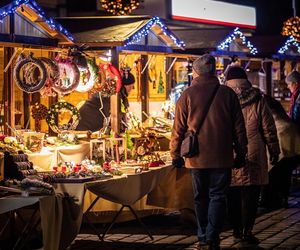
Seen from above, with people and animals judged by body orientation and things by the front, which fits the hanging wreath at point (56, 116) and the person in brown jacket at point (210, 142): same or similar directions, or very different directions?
very different directions

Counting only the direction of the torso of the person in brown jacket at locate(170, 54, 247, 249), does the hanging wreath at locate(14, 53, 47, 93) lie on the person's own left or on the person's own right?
on the person's own left

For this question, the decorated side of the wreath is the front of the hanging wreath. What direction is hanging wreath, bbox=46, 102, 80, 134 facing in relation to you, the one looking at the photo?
facing the viewer

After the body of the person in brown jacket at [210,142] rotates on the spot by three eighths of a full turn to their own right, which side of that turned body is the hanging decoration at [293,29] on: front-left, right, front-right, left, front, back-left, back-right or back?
back-left

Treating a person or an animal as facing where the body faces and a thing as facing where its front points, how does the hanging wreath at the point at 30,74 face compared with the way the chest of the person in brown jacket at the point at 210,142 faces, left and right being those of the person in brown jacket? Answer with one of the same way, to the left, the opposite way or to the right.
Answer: the opposite way

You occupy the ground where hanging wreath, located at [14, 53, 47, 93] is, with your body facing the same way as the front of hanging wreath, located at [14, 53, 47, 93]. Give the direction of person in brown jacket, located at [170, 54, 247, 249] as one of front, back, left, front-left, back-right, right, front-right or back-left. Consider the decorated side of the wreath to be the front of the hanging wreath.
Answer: front-left

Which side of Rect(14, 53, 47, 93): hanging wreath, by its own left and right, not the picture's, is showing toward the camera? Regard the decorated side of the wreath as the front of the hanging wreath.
front

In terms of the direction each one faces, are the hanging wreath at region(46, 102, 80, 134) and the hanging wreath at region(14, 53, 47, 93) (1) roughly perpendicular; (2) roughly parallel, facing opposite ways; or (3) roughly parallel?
roughly parallel

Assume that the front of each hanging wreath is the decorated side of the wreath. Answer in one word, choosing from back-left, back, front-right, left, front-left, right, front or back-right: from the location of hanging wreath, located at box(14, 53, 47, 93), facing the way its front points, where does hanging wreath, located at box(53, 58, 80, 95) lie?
back-left

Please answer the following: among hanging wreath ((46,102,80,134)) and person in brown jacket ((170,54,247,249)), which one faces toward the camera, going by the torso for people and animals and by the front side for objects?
the hanging wreath

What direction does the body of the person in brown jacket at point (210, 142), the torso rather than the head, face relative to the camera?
away from the camera

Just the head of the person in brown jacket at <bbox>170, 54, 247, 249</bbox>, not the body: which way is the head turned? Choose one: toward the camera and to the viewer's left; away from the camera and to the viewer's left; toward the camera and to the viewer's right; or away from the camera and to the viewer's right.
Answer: away from the camera and to the viewer's left

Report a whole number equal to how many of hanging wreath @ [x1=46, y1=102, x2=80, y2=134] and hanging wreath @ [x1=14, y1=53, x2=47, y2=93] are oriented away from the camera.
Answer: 0

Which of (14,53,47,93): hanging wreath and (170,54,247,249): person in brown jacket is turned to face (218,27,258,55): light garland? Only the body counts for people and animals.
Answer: the person in brown jacket

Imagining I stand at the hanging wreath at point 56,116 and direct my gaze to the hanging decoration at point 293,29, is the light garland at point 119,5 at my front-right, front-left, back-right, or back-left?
front-left

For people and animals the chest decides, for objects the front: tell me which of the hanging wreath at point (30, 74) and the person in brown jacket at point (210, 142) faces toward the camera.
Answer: the hanging wreath
